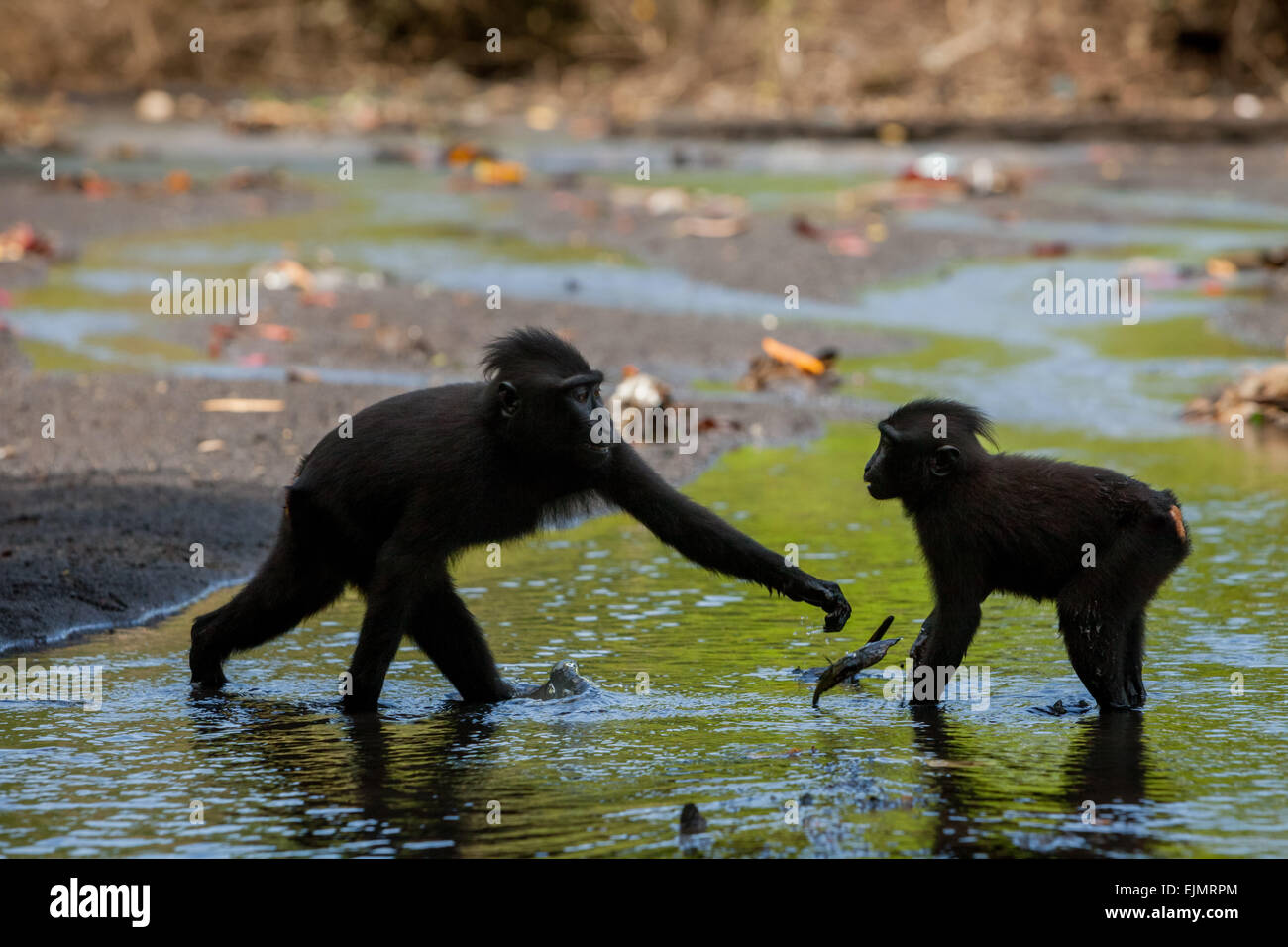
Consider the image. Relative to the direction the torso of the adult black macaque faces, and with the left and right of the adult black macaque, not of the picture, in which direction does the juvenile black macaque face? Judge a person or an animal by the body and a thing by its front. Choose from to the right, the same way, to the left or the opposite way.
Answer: the opposite way

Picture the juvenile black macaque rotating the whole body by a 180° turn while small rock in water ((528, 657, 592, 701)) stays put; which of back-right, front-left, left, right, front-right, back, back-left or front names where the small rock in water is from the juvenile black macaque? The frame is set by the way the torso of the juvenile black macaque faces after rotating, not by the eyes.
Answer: back

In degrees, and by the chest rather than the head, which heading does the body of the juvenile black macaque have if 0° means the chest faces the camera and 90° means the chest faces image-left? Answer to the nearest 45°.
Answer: approximately 90°

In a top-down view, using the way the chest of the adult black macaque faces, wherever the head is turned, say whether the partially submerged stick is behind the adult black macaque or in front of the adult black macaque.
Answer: in front

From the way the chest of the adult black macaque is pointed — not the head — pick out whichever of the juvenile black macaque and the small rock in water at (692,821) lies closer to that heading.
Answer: the juvenile black macaque

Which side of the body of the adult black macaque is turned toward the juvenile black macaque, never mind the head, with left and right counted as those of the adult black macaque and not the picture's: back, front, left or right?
front

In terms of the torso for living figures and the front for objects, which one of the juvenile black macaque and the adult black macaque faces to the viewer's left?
the juvenile black macaque

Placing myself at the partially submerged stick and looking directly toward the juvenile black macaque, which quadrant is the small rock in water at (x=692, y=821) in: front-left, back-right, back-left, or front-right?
back-right

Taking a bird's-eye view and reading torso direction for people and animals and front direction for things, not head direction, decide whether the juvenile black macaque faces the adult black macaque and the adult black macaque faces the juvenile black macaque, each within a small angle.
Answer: yes

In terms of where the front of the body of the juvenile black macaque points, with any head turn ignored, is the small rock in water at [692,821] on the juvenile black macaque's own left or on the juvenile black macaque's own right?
on the juvenile black macaque's own left

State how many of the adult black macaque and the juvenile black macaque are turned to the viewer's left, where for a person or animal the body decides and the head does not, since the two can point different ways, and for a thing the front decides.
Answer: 1

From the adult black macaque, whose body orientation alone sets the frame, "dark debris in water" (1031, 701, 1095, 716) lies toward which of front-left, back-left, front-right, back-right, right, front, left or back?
front

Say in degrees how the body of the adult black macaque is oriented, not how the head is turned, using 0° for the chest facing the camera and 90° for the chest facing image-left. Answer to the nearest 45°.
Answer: approximately 270°
